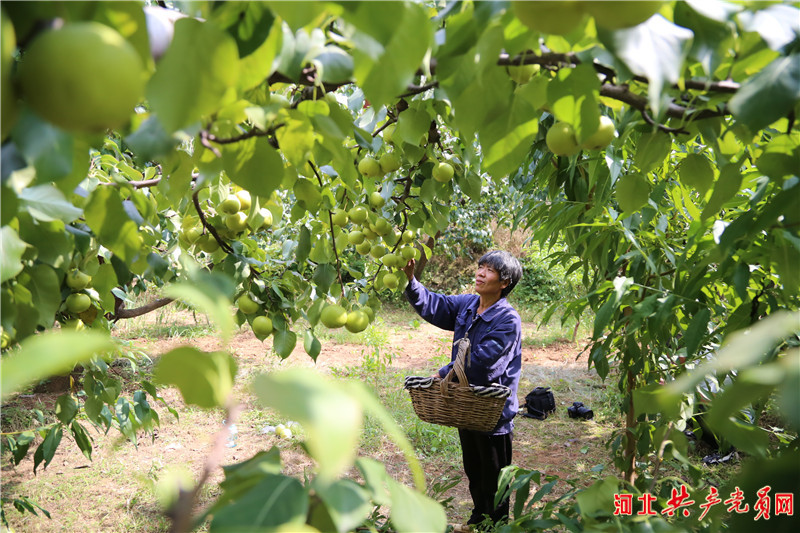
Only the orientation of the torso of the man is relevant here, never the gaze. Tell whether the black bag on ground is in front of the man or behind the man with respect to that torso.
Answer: behind

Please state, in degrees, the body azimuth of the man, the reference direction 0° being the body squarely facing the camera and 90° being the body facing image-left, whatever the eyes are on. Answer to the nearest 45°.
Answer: approximately 45°
